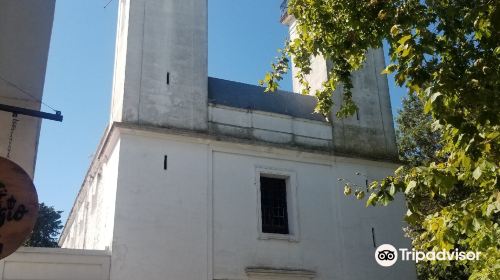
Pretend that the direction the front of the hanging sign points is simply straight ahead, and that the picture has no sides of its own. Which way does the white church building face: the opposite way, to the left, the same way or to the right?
the same way

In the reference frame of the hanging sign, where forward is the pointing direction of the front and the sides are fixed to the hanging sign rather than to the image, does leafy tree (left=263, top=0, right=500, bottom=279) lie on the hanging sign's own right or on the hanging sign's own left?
on the hanging sign's own left

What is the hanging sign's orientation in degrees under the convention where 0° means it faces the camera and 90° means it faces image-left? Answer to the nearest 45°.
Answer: approximately 0°

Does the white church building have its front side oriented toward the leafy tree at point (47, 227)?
no

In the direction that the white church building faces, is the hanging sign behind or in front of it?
in front

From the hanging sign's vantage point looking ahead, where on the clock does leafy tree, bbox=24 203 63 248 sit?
The leafy tree is roughly at 6 o'clock from the hanging sign.

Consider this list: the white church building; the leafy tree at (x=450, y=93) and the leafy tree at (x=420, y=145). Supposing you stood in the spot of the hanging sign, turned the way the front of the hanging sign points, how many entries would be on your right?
0

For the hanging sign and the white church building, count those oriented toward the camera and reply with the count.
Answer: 2

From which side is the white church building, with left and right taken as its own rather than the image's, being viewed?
front

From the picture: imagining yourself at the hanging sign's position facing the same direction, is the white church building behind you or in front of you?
behind

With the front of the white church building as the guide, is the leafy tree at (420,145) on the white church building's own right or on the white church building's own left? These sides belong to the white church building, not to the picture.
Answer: on the white church building's own left
